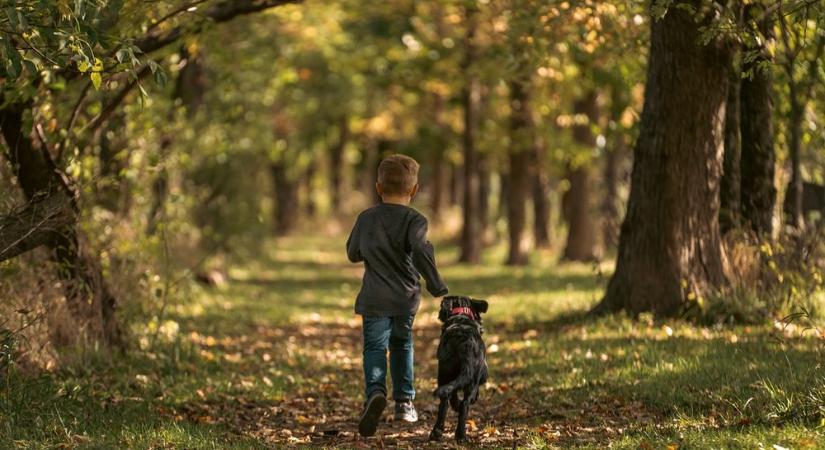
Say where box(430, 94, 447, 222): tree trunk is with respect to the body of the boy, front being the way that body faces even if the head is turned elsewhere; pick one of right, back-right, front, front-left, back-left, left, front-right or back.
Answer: front

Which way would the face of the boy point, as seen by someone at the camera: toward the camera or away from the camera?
away from the camera

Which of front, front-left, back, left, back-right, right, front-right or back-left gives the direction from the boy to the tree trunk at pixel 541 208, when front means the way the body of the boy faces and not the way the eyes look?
front

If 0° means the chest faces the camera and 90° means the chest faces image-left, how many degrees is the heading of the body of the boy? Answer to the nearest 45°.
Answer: approximately 180°

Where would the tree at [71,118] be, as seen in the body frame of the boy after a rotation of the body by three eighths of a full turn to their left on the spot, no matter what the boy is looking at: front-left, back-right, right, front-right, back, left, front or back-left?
right

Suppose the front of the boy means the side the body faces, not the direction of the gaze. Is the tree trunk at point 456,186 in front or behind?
in front

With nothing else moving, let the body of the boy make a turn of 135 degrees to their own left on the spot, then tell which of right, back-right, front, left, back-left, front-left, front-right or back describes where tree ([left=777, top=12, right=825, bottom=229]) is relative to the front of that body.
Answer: back

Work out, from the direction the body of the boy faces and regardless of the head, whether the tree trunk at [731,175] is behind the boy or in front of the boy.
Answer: in front
